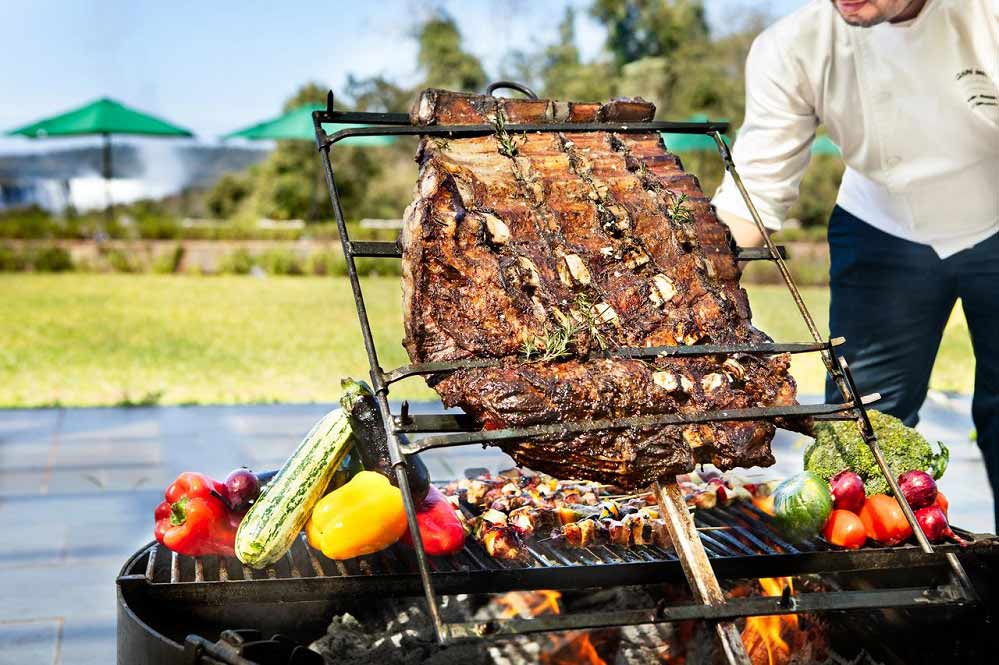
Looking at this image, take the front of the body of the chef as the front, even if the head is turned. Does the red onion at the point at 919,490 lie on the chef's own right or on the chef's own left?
on the chef's own left

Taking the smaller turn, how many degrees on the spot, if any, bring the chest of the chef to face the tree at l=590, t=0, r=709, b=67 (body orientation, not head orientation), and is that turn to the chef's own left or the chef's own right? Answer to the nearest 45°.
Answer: approximately 135° to the chef's own right

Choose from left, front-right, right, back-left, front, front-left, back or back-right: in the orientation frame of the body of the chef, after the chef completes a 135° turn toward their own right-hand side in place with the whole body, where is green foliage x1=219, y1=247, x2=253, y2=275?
front-left

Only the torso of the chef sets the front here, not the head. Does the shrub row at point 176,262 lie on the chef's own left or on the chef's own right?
on the chef's own right

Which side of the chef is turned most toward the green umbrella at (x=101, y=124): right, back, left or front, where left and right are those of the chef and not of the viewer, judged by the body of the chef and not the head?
right

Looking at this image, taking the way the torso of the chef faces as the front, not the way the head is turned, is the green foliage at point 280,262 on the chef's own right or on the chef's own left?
on the chef's own right

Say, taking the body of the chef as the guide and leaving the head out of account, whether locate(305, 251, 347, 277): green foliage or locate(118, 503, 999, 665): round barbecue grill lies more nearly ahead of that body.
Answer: the round barbecue grill

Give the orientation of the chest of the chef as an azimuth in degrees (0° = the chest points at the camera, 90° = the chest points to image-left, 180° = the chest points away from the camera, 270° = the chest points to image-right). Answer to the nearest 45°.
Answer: approximately 45°

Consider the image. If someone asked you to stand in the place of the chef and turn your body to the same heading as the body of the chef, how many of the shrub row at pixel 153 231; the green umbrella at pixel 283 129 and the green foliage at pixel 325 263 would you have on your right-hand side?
3
